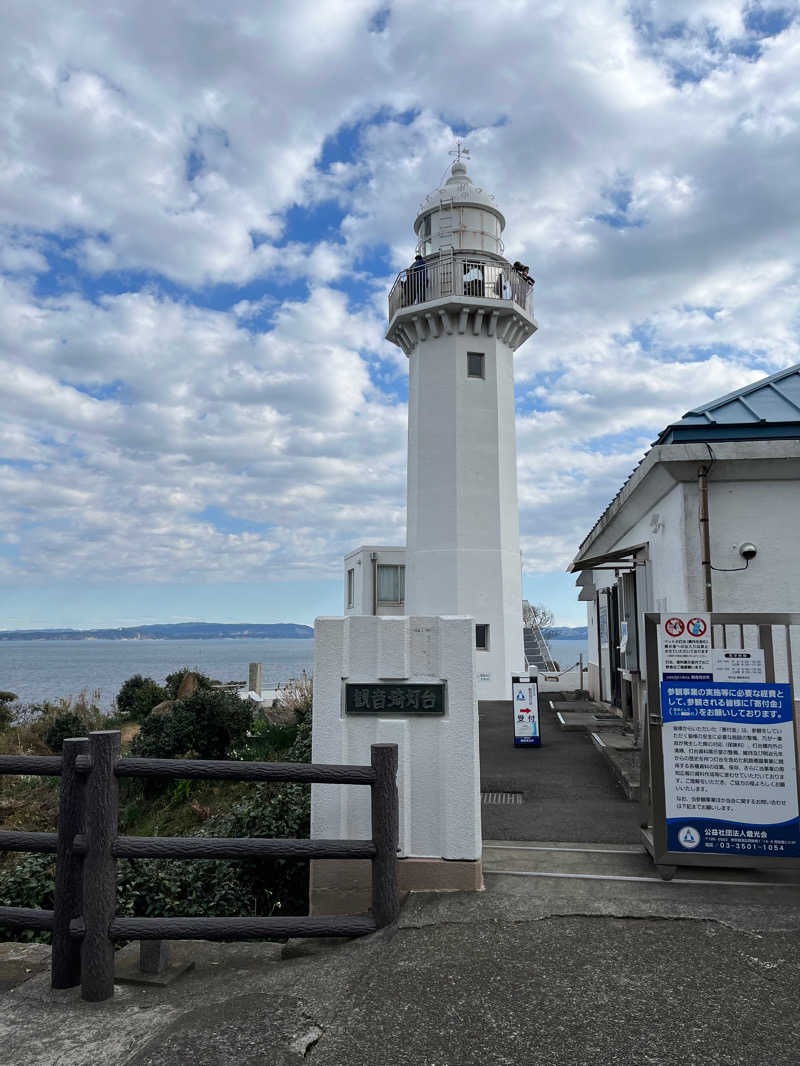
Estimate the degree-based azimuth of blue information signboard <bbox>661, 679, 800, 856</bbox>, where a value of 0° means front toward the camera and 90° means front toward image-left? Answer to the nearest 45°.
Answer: approximately 0°

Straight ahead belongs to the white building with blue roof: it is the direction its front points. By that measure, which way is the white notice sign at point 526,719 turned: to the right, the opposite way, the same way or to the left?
to the left

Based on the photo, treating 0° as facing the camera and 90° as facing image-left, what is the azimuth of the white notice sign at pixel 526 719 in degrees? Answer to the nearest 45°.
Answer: approximately 0°

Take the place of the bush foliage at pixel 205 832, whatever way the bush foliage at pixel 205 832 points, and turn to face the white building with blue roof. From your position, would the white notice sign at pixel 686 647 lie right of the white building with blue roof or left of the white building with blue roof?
right

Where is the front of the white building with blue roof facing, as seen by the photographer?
facing to the left of the viewer

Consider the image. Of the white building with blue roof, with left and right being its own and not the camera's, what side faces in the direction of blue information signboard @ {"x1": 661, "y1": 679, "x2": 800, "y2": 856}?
left

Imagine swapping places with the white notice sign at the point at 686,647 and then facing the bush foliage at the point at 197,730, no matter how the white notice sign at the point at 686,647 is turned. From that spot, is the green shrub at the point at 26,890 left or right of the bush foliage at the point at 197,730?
left
